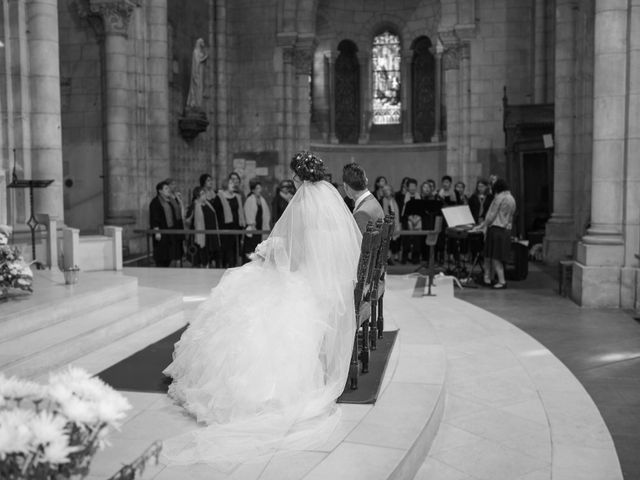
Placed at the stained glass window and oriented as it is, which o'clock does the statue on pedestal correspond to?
The statue on pedestal is roughly at 1 o'clock from the stained glass window.

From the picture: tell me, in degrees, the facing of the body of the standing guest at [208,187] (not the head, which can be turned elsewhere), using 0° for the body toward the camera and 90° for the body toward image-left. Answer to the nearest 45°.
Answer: approximately 315°

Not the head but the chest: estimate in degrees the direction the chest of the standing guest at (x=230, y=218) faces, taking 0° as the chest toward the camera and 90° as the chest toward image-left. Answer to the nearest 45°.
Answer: approximately 315°

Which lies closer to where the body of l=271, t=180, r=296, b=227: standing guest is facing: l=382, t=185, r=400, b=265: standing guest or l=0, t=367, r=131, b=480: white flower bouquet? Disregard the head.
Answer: the white flower bouquet

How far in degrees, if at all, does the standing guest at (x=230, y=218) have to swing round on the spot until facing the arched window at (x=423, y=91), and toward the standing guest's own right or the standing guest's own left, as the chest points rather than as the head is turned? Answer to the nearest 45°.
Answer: approximately 90° to the standing guest's own left

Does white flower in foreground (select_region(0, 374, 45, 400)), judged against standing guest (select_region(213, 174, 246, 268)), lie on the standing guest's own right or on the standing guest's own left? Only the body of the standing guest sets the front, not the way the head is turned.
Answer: on the standing guest's own right

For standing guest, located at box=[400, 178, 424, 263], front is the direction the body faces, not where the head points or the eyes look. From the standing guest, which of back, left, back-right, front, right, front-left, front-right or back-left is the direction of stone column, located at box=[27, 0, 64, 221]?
front-right

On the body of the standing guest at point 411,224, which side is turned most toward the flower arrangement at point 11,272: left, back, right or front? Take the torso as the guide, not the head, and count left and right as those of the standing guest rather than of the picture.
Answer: front

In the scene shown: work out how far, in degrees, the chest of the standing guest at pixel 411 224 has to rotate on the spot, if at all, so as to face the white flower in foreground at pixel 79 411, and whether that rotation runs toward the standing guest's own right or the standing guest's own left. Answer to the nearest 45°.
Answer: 0° — they already face it

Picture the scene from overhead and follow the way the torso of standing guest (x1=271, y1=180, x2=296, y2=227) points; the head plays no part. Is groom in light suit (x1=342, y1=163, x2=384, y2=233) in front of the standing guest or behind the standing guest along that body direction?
in front

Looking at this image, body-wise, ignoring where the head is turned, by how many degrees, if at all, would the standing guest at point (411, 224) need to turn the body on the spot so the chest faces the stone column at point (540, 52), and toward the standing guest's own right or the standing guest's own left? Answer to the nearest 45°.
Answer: approximately 135° to the standing guest's own left

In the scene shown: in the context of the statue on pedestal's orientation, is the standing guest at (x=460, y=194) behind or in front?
in front

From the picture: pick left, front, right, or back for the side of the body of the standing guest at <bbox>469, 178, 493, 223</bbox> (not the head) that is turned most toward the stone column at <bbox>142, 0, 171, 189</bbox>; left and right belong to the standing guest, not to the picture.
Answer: right

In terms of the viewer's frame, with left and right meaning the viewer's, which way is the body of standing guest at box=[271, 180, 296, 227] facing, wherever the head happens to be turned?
facing the viewer and to the right of the viewer
